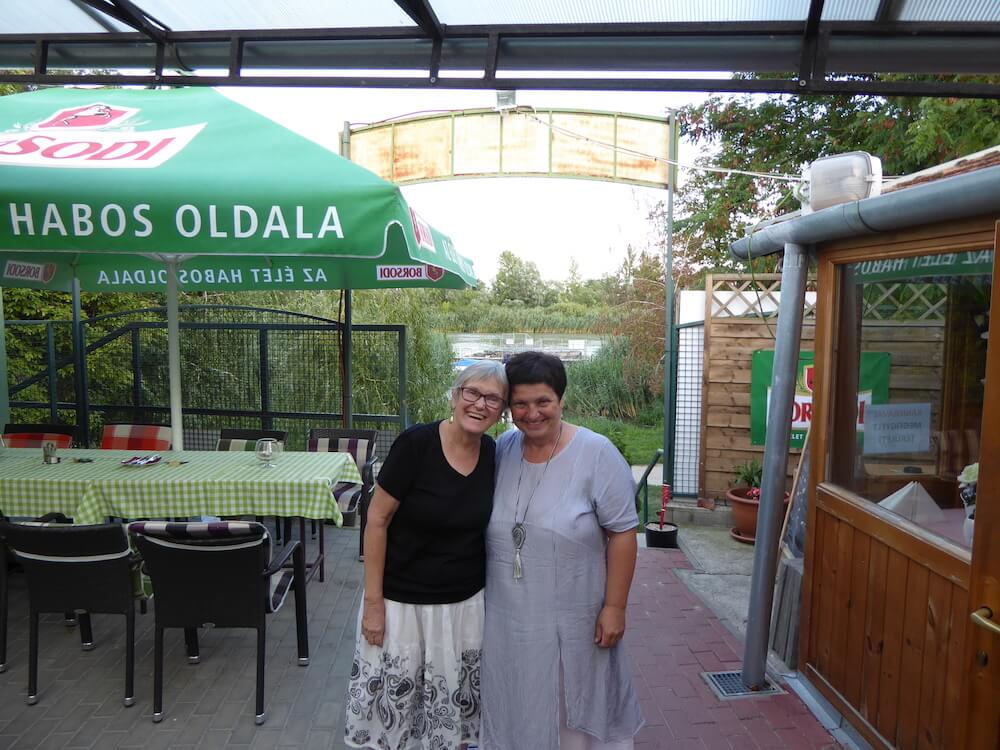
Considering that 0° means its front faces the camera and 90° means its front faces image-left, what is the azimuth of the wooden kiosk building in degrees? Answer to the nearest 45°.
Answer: approximately 45°

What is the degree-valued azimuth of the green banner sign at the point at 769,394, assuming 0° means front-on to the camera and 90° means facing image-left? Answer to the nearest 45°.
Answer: approximately 0°

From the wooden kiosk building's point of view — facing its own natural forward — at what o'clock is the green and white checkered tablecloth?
The green and white checkered tablecloth is roughly at 1 o'clock from the wooden kiosk building.

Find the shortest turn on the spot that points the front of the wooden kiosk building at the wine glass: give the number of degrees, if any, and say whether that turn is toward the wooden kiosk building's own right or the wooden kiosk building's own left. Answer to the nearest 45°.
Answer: approximately 45° to the wooden kiosk building's own right

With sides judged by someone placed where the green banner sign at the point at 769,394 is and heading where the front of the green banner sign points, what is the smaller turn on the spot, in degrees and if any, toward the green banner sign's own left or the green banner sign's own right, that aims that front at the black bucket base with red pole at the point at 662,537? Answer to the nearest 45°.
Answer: approximately 45° to the green banner sign's own right

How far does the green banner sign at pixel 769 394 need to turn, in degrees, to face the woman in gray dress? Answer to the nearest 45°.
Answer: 0° — it already faces them
